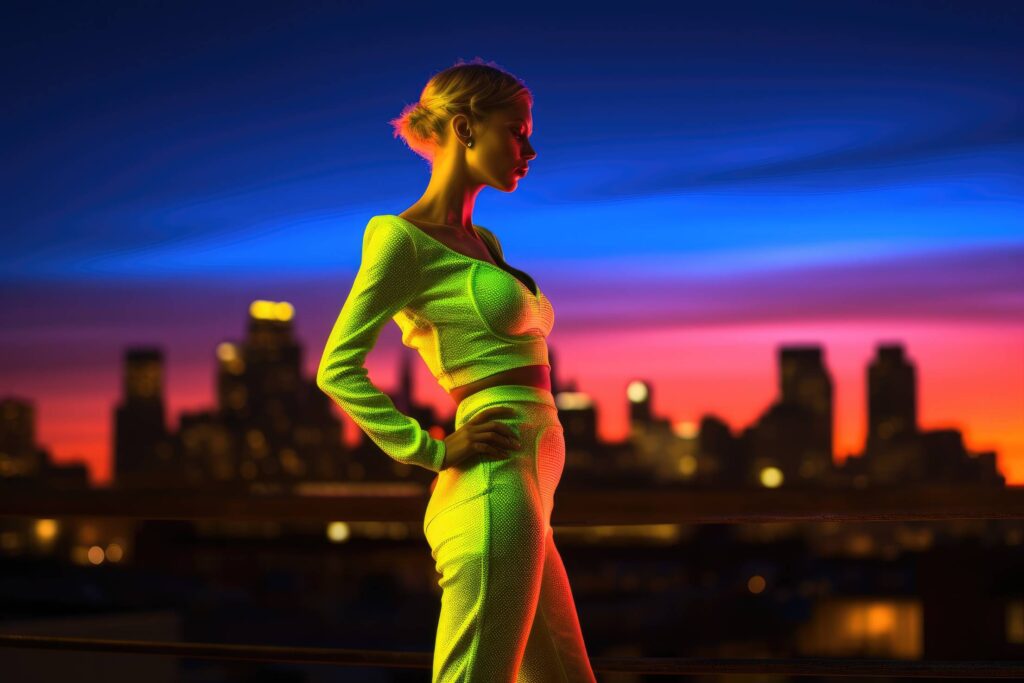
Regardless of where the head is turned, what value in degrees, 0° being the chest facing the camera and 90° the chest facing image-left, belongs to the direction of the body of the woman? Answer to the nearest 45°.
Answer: approximately 270°

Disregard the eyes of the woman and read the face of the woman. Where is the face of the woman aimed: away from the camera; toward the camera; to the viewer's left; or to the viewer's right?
to the viewer's right
